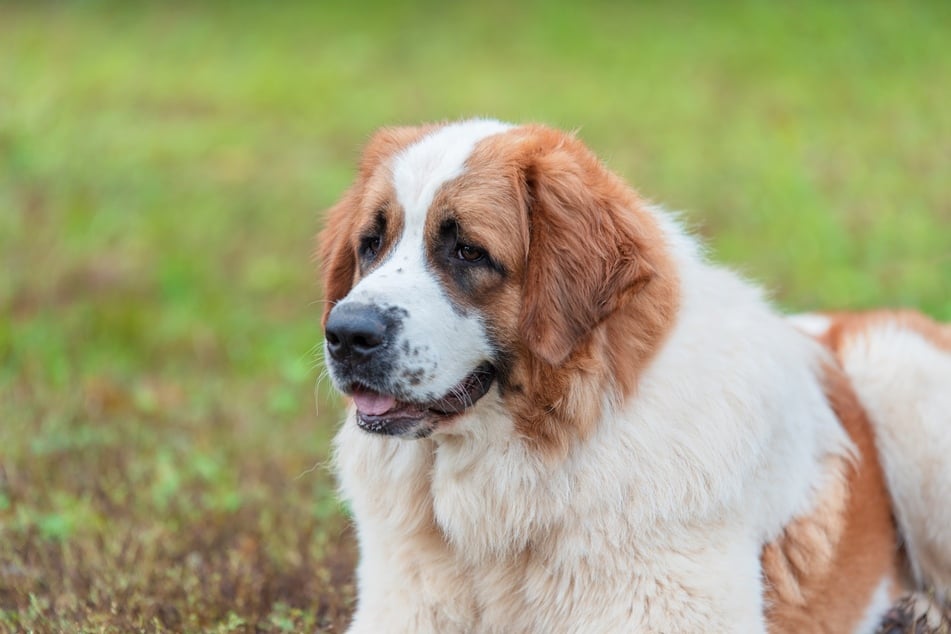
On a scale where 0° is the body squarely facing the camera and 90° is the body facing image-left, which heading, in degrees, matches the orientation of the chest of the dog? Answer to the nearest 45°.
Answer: approximately 45°
